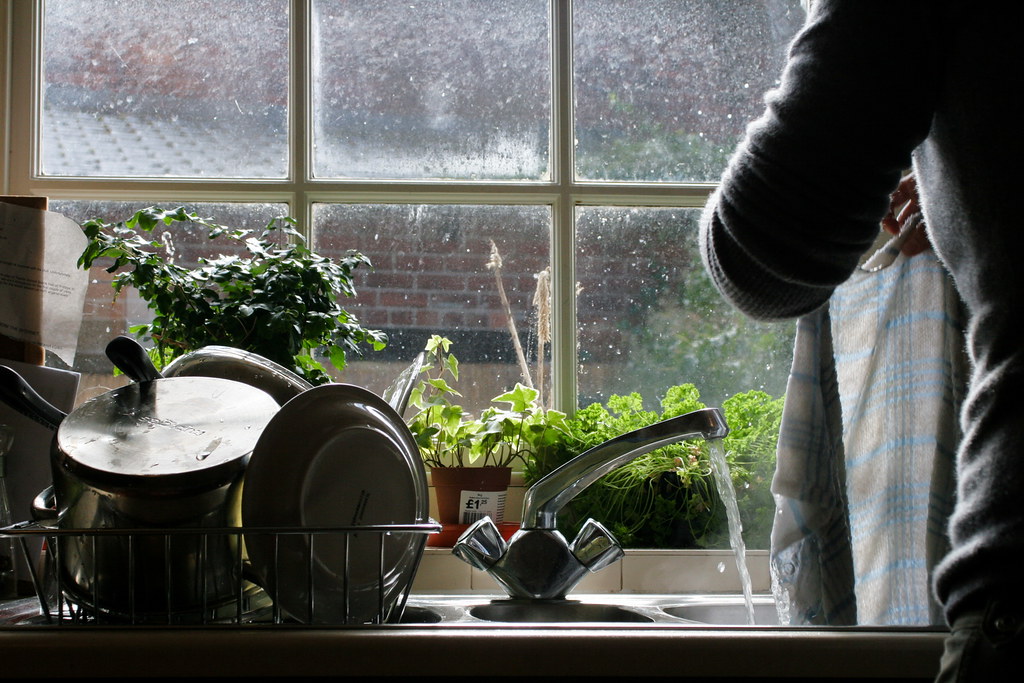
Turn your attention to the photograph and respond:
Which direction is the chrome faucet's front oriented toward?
to the viewer's right

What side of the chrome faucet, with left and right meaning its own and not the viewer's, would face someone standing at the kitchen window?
back
